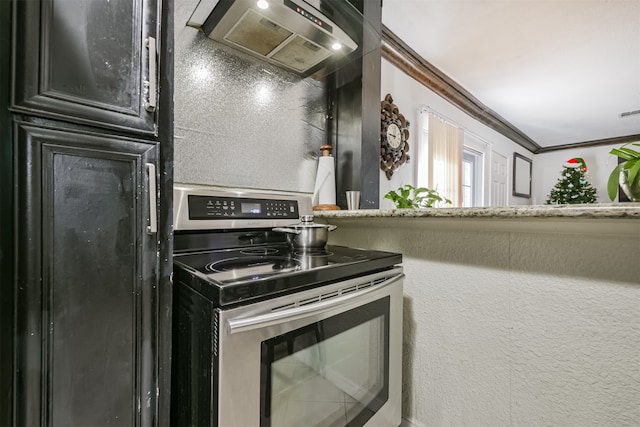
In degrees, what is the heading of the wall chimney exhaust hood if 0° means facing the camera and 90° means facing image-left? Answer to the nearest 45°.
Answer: approximately 315°

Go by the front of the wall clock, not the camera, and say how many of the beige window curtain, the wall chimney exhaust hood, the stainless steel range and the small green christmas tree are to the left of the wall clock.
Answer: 2

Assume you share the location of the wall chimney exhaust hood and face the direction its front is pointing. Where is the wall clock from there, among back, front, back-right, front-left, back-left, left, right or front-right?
left

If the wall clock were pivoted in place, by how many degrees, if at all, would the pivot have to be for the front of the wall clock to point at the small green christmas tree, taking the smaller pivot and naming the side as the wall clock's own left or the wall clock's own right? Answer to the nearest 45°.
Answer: approximately 90° to the wall clock's own left

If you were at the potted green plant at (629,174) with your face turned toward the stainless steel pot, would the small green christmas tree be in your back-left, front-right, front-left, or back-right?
back-right

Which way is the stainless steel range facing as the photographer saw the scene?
facing the viewer and to the right of the viewer

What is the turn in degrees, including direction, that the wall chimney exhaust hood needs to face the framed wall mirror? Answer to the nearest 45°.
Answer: approximately 90° to its left

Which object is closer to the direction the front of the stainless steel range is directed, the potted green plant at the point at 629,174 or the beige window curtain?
the potted green plant

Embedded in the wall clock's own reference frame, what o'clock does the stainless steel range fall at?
The stainless steel range is roughly at 2 o'clock from the wall clock.
